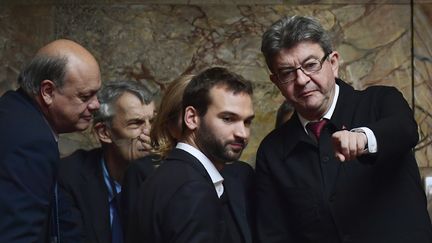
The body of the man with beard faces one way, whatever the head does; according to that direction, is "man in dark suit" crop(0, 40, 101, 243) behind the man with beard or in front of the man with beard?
behind

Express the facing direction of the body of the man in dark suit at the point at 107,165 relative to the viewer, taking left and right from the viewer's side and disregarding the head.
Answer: facing the viewer and to the right of the viewer

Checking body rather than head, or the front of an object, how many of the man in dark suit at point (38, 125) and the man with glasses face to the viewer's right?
1

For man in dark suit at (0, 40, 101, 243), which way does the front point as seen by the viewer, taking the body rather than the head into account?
to the viewer's right

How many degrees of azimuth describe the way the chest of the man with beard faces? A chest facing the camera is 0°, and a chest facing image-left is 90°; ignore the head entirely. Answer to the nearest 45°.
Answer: approximately 315°

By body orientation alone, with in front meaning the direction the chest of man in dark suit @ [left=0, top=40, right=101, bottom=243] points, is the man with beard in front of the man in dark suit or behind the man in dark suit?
in front

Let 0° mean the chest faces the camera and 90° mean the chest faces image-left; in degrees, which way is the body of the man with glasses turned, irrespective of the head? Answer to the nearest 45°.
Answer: approximately 0°
